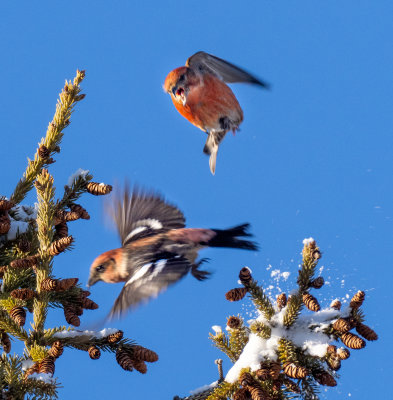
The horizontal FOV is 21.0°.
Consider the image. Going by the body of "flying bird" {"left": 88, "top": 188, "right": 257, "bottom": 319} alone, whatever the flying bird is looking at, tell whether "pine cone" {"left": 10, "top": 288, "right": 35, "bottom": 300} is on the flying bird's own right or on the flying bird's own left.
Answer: on the flying bird's own left

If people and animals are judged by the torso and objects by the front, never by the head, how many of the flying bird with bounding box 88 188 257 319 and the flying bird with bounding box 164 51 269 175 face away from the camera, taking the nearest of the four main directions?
0

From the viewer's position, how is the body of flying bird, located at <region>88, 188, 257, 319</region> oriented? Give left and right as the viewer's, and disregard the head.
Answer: facing to the left of the viewer

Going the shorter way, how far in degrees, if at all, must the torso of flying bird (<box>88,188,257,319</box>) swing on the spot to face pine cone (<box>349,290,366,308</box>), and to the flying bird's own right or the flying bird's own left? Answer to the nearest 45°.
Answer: approximately 135° to the flying bird's own left
